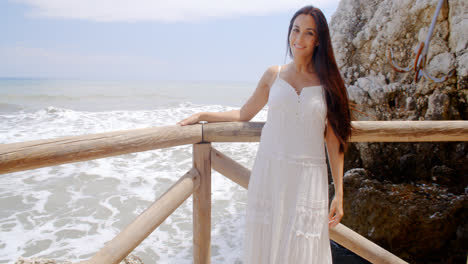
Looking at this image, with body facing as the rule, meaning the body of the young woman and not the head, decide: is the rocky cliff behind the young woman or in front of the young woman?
behind

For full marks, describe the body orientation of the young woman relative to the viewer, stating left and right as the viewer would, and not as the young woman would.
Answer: facing the viewer
